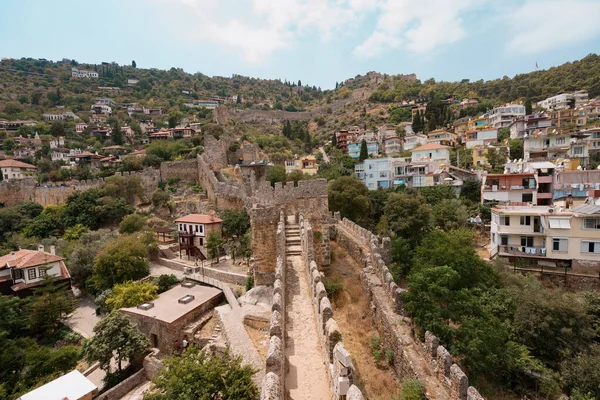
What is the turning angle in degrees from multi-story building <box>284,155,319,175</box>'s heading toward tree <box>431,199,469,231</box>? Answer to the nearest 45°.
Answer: approximately 45° to its left

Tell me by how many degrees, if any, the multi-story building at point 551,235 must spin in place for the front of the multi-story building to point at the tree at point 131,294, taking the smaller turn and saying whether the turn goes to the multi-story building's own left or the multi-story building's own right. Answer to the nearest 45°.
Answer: approximately 45° to the multi-story building's own right

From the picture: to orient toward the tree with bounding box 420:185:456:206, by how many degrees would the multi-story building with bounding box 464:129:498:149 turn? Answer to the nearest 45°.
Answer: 0° — it already faces it

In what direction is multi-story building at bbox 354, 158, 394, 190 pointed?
toward the camera

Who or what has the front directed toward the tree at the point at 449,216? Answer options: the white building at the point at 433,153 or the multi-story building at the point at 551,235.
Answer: the white building

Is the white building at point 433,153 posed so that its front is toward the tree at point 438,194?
yes

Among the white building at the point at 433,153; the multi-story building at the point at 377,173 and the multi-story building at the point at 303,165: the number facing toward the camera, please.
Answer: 3

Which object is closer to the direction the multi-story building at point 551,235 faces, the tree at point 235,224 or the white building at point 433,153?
the tree

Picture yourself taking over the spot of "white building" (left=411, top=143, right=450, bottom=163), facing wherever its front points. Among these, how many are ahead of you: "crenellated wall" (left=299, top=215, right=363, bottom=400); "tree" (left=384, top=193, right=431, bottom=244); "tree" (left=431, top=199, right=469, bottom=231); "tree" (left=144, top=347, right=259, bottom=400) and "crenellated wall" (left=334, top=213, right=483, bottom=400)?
5

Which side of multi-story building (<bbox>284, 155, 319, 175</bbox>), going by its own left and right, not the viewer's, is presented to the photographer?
front

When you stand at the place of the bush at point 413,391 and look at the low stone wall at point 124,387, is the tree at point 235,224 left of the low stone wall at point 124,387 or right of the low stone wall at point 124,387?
right

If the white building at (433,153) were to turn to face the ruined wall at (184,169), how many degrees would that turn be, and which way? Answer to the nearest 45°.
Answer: approximately 45° to its right

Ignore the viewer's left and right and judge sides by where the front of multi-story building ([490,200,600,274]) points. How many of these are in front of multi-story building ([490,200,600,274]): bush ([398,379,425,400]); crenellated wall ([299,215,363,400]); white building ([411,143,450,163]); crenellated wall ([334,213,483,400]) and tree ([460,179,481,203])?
3

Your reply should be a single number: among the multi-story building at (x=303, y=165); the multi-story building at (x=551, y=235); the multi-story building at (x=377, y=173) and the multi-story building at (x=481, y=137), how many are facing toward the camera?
4

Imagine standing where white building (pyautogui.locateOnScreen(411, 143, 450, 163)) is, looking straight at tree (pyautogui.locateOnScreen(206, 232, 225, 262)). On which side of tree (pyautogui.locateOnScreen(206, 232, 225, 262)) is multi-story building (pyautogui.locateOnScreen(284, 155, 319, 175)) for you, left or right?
right

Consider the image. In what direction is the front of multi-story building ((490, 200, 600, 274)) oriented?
toward the camera

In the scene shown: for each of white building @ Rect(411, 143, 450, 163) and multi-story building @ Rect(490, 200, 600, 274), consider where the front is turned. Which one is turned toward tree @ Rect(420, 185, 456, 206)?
the white building

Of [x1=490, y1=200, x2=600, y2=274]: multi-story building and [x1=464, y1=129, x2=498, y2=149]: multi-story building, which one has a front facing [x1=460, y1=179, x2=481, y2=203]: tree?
[x1=464, y1=129, x2=498, y2=149]: multi-story building

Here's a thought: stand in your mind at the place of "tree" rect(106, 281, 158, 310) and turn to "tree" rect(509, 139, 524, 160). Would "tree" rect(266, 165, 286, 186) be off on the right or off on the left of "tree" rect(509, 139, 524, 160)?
left

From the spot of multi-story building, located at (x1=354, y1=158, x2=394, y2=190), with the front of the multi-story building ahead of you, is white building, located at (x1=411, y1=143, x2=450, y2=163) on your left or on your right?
on your left
